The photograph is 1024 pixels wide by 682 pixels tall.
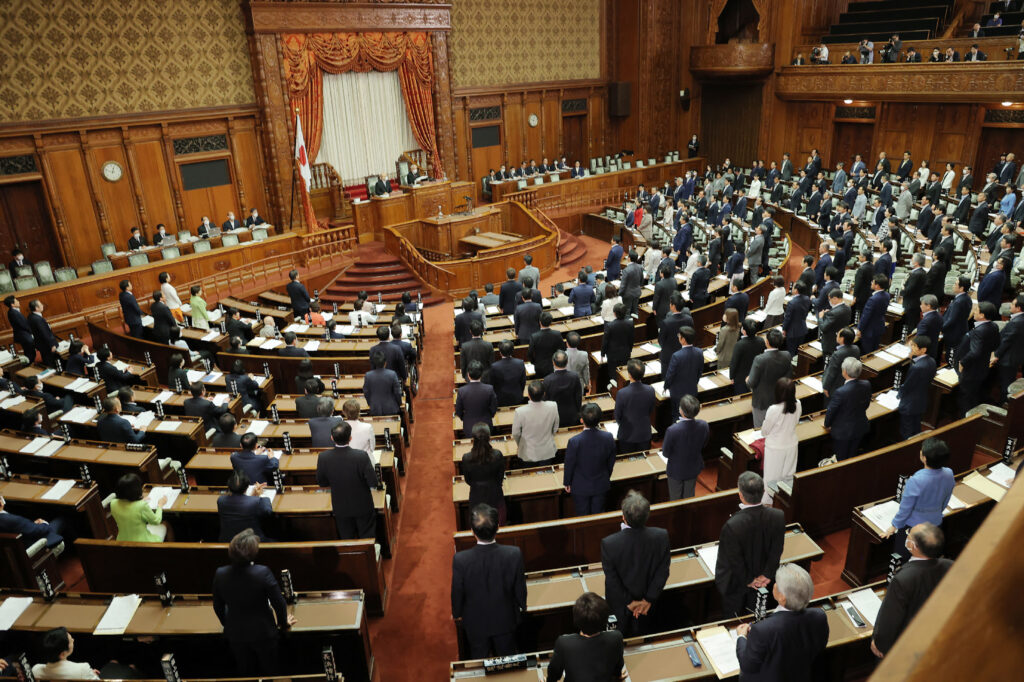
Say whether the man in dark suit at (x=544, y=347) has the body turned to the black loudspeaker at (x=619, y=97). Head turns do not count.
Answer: yes

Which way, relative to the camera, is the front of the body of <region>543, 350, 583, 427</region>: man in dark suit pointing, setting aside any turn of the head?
away from the camera

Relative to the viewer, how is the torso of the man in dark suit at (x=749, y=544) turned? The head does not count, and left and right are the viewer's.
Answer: facing away from the viewer and to the left of the viewer

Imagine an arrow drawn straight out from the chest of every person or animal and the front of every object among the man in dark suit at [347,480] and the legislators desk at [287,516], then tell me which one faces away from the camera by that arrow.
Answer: the man in dark suit

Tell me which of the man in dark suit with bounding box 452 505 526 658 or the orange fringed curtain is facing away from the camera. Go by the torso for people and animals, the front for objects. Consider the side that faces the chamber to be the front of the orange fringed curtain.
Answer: the man in dark suit

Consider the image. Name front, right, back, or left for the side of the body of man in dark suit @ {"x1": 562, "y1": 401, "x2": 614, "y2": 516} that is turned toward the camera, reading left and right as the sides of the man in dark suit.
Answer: back

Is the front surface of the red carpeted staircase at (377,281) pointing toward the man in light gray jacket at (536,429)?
yes

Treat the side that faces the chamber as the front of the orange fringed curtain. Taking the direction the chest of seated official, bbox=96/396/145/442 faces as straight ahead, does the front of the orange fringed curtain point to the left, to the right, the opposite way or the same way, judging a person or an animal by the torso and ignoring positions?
the opposite way

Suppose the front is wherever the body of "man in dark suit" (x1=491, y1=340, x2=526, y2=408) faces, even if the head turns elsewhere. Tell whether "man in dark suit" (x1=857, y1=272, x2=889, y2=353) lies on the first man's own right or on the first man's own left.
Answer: on the first man's own right

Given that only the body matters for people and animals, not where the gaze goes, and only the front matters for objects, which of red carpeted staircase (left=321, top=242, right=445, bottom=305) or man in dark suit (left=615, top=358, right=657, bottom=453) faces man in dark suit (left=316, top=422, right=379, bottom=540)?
the red carpeted staircase

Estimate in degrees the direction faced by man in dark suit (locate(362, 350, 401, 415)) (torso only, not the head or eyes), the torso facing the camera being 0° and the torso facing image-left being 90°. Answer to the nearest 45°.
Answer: approximately 180°

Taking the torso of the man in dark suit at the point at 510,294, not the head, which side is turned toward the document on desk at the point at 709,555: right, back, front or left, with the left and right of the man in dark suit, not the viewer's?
back

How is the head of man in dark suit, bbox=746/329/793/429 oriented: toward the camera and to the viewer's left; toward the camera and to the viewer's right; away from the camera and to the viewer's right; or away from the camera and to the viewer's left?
away from the camera and to the viewer's left

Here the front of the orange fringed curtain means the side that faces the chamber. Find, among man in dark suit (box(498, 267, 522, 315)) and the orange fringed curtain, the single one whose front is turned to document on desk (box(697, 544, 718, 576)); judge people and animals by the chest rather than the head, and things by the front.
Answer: the orange fringed curtain
